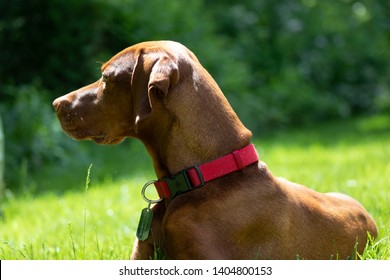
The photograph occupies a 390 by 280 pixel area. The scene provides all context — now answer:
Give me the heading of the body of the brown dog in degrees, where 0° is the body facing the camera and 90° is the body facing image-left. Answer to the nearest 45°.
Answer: approximately 90°
